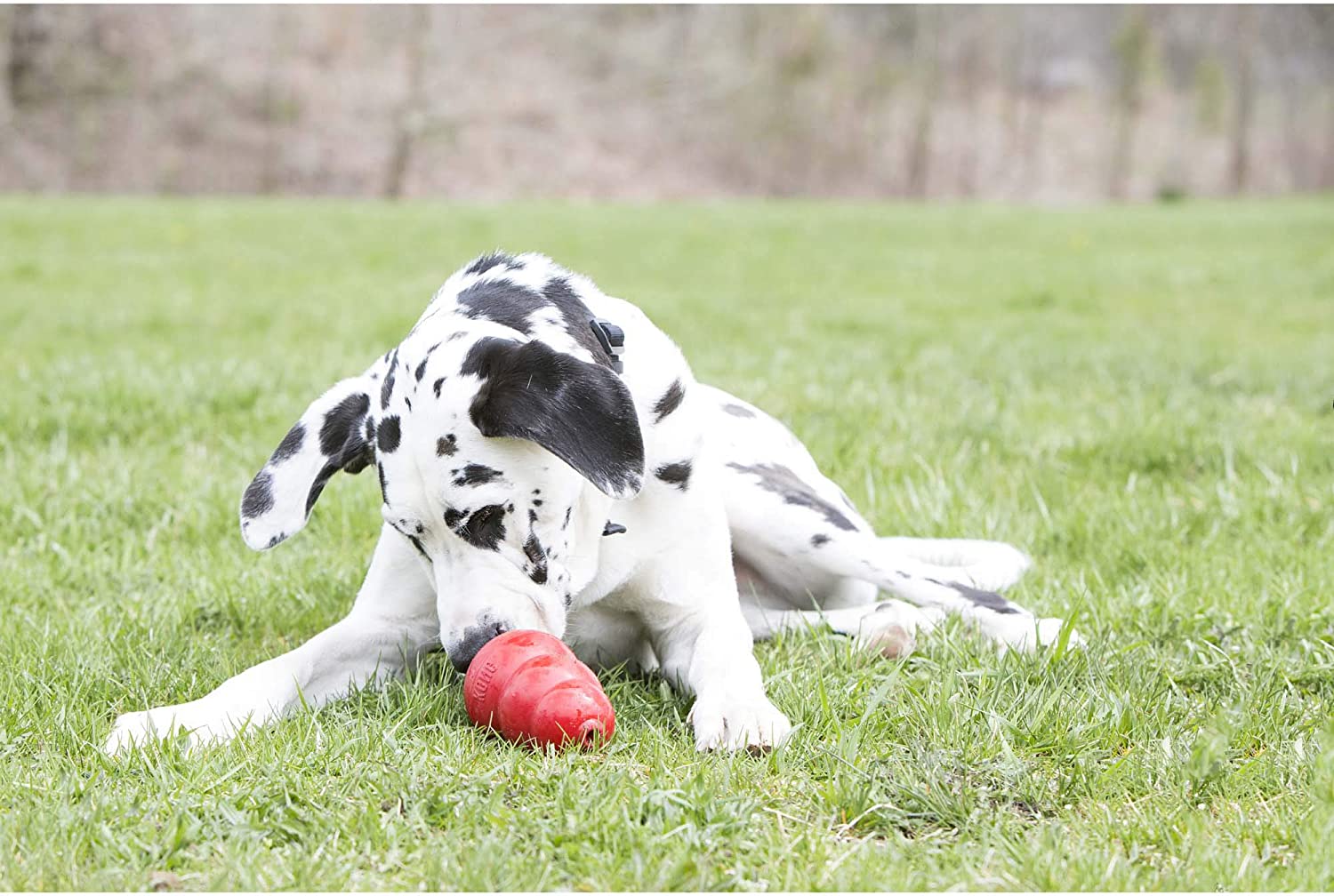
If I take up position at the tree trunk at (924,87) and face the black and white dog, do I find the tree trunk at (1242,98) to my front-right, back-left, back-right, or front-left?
back-left

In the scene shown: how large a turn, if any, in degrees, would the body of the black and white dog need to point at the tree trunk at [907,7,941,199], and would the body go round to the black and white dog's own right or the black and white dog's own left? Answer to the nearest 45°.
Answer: approximately 135° to the black and white dog's own right

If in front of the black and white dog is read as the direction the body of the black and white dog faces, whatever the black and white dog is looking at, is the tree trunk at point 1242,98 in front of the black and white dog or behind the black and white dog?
behind

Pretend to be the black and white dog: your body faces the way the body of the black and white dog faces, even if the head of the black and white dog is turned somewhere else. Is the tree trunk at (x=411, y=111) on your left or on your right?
on your right

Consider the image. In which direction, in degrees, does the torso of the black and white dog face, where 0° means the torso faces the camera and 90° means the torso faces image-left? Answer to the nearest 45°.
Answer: approximately 45°
